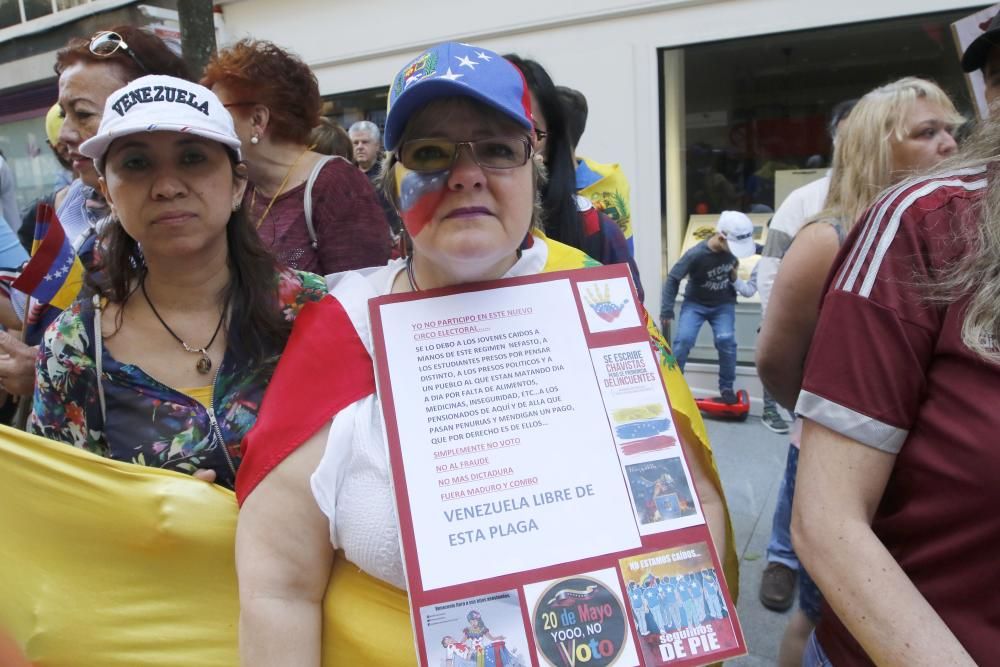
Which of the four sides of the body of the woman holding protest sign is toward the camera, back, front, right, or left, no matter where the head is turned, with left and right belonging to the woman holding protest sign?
front

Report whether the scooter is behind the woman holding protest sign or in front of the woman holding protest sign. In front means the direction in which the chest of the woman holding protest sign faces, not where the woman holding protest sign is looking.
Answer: behind

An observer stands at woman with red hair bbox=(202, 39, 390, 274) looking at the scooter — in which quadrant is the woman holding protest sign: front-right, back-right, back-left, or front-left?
back-right

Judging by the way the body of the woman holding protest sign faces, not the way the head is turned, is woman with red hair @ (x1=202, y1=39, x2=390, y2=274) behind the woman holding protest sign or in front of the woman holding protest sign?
behind

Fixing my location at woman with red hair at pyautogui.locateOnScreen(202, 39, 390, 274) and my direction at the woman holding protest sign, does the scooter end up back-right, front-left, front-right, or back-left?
back-left
